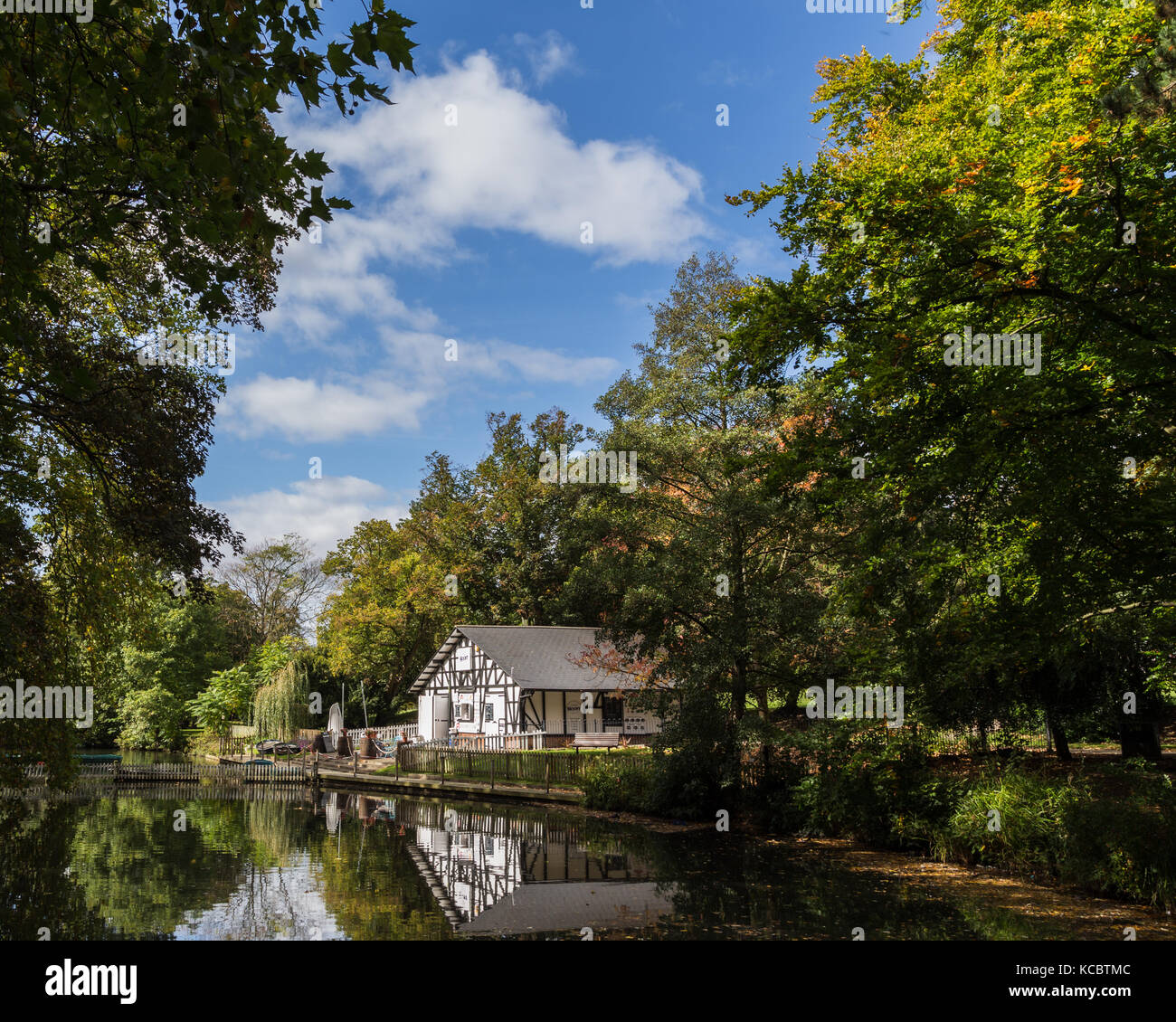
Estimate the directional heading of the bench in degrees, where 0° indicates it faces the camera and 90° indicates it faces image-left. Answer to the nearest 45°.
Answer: approximately 0°

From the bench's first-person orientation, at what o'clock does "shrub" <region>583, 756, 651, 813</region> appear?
The shrub is roughly at 12 o'clock from the bench.

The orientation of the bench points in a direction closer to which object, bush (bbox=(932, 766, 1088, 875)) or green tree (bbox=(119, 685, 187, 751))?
the bush

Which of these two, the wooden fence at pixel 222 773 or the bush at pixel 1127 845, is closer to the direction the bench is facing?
the bush

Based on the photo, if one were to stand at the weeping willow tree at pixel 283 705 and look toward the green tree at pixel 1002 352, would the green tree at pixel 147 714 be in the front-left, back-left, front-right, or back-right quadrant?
back-right

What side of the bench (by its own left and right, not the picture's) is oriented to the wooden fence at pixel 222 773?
right

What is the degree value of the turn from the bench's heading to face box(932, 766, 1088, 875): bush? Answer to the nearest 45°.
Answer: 0° — it already faces it
